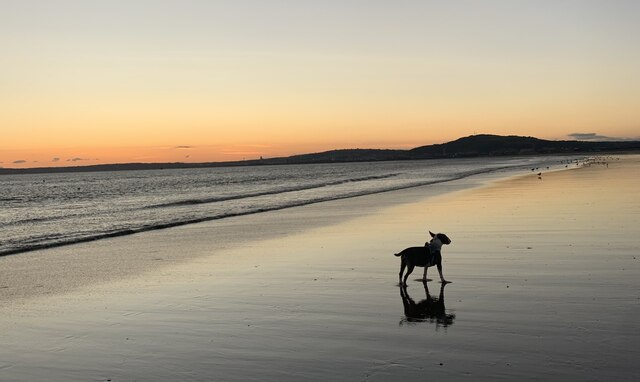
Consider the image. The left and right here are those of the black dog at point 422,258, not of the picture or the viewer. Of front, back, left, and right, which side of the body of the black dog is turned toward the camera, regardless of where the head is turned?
right
